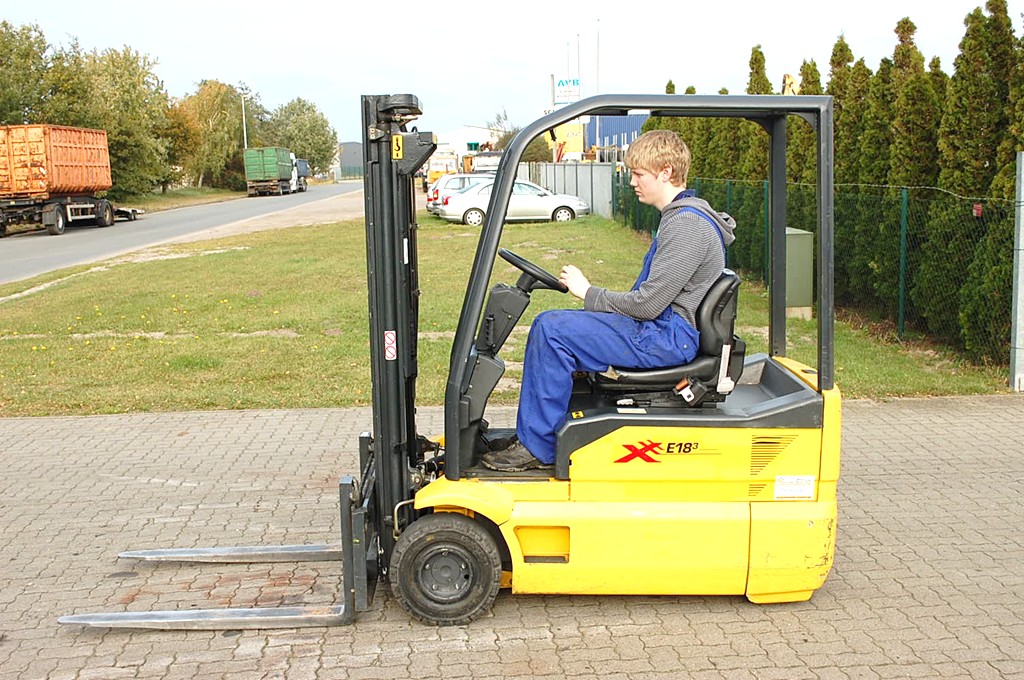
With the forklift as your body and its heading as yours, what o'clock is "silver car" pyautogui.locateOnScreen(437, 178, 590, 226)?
The silver car is roughly at 3 o'clock from the forklift.

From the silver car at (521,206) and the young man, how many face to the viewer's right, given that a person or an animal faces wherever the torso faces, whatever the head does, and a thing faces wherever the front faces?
1

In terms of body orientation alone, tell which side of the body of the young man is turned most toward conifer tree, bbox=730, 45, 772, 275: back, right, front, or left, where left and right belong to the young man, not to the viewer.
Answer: right

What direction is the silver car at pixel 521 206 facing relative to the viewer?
to the viewer's right

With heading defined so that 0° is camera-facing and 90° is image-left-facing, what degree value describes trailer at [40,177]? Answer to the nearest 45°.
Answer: approximately 225°

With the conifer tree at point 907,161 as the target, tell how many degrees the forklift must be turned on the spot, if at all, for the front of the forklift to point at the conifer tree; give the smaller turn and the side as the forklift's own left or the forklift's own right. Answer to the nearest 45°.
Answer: approximately 135° to the forklift's own right

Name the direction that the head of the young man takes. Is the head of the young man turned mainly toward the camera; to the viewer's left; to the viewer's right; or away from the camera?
to the viewer's left

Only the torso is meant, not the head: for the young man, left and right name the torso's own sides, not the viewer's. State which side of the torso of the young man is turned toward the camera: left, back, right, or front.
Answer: left

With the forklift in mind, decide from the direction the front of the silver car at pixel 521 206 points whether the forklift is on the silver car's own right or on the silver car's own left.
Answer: on the silver car's own right

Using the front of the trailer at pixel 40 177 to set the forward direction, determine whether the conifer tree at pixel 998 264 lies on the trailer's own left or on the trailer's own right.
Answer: on the trailer's own right

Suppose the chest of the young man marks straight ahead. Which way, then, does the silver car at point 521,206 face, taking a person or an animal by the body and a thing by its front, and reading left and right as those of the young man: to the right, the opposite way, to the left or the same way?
the opposite way

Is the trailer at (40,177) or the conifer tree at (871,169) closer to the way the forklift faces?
the trailer

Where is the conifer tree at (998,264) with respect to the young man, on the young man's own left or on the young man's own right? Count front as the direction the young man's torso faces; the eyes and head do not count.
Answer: on the young man's own right

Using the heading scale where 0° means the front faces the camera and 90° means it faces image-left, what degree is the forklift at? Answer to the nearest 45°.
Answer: approximately 90°

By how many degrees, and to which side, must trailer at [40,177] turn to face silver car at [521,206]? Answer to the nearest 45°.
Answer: approximately 90° to its right
